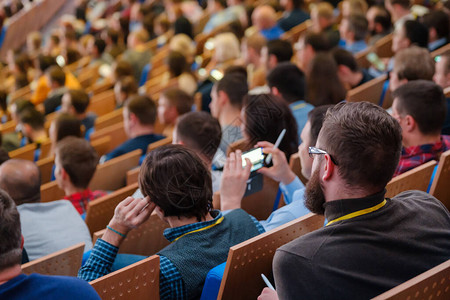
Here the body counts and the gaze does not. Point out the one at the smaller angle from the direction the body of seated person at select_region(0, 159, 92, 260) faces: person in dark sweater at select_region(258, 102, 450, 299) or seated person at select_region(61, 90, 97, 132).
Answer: the seated person

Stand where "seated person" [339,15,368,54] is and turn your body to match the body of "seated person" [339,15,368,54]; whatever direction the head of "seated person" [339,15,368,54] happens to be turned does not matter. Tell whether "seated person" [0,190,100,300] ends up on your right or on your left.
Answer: on your left

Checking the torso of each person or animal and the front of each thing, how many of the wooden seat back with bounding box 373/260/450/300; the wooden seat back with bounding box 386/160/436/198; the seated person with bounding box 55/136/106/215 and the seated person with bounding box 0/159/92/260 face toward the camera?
0

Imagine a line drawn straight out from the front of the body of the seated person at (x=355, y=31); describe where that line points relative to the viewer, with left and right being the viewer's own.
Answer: facing away from the viewer and to the left of the viewer

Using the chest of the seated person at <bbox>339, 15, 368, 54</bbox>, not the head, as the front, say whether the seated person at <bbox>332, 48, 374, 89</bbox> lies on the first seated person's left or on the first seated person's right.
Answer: on the first seated person's left

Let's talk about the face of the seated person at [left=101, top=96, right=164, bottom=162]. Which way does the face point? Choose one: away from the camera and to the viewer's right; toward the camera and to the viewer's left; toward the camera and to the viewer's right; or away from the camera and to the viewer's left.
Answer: away from the camera and to the viewer's left

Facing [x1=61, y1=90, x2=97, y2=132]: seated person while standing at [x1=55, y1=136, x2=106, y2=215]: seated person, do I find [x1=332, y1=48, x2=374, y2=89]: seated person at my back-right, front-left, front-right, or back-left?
front-right

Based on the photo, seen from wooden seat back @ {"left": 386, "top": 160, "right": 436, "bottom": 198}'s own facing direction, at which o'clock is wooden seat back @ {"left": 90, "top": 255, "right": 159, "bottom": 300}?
wooden seat back @ {"left": 90, "top": 255, "right": 159, "bottom": 300} is roughly at 9 o'clock from wooden seat back @ {"left": 386, "top": 160, "right": 436, "bottom": 198}.

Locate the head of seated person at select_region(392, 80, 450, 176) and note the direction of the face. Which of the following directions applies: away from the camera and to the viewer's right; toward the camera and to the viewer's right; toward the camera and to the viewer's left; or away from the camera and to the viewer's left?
away from the camera and to the viewer's left

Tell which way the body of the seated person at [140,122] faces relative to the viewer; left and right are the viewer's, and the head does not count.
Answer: facing away from the viewer and to the left of the viewer

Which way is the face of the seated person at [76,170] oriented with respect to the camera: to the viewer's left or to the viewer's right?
to the viewer's left

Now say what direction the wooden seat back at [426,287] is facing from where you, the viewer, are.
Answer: facing away from the viewer and to the left of the viewer

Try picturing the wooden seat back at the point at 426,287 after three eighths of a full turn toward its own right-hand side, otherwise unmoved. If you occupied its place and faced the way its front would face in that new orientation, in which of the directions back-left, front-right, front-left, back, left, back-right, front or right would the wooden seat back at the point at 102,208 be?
back-left

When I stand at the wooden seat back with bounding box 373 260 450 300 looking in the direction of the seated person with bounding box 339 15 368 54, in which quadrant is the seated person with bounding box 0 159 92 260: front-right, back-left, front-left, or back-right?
front-left

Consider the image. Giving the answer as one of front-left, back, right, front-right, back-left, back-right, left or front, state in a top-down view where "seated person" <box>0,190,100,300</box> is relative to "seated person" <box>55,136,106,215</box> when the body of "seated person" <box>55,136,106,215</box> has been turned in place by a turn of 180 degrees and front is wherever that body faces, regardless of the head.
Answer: front-right
